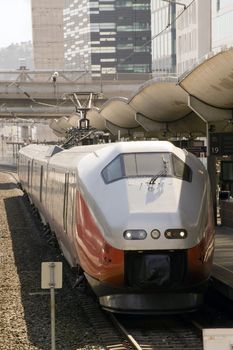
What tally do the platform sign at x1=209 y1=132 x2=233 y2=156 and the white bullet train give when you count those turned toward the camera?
2

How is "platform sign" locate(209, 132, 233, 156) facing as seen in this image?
toward the camera

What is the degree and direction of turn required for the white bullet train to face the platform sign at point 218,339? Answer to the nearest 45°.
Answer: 0° — it already faces it

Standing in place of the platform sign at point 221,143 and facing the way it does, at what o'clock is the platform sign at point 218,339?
the platform sign at point 218,339 is roughly at 12 o'clock from the platform sign at point 221,143.

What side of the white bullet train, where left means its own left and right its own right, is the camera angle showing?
front

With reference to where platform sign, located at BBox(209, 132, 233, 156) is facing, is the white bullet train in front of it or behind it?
in front
